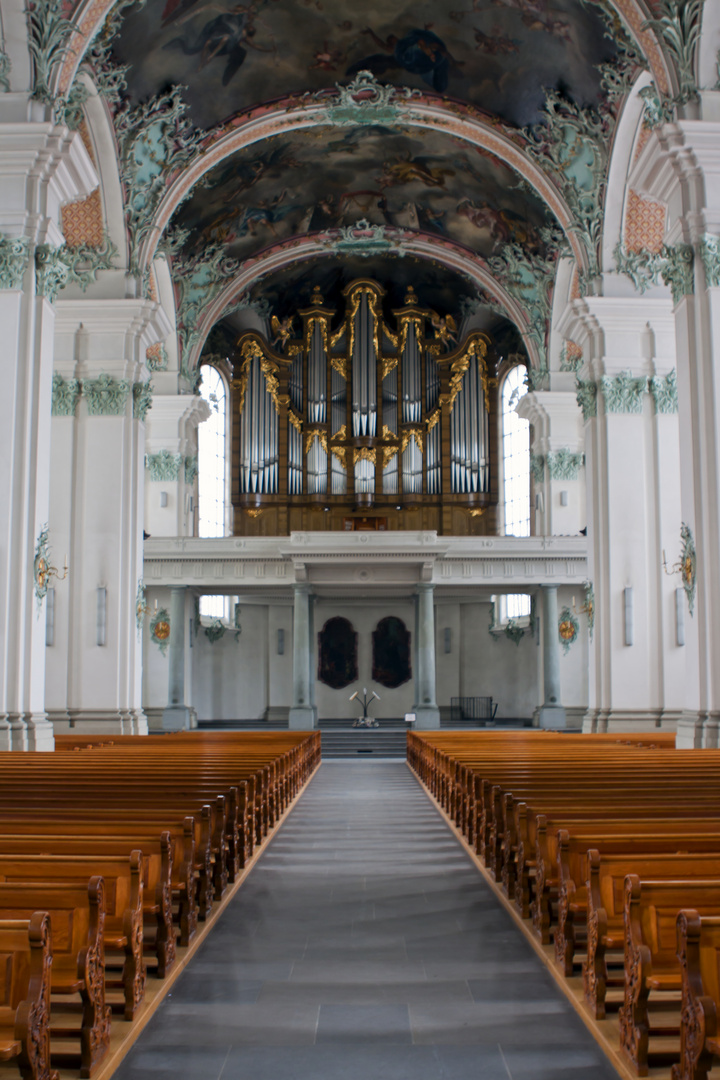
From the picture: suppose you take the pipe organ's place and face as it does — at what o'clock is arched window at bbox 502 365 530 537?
The arched window is roughly at 9 o'clock from the pipe organ.

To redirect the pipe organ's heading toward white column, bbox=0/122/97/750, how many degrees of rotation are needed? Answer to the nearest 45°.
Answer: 0° — it already faces it

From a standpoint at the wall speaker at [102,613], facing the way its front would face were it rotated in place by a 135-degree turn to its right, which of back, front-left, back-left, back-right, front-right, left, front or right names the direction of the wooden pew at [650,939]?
back-left

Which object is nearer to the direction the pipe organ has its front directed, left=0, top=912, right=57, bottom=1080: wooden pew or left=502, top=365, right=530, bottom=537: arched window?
the wooden pew

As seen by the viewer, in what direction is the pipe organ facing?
toward the camera

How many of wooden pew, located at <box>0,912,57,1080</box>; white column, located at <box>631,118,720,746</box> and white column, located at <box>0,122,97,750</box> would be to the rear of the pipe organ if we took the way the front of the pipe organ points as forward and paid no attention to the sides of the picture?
0

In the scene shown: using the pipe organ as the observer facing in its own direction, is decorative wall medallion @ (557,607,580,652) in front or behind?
in front

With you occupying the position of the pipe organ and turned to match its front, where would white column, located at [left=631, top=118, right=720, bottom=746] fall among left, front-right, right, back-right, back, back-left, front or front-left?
front
